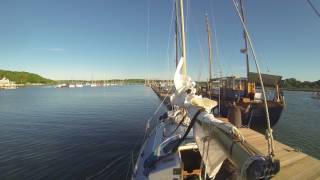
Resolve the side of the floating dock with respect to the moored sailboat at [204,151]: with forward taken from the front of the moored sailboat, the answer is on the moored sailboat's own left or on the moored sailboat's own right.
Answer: on the moored sailboat's own right

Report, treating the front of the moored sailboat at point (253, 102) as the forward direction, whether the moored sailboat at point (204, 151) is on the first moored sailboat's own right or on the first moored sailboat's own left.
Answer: on the first moored sailboat's own left

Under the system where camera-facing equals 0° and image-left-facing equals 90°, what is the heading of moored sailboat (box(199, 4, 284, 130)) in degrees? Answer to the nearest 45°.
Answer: approximately 135°

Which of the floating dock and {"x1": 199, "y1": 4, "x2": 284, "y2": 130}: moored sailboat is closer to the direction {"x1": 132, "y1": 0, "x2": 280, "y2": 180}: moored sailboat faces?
the moored sailboat

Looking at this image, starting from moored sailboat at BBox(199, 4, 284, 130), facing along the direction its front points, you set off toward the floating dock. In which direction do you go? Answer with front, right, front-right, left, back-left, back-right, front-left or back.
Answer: back-left

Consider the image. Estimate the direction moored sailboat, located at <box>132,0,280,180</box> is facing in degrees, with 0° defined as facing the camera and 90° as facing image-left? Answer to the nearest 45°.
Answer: approximately 180°

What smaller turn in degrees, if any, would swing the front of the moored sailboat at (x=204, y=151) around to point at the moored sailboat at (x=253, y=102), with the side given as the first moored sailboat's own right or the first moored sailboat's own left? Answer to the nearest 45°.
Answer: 0° — it already faces it
